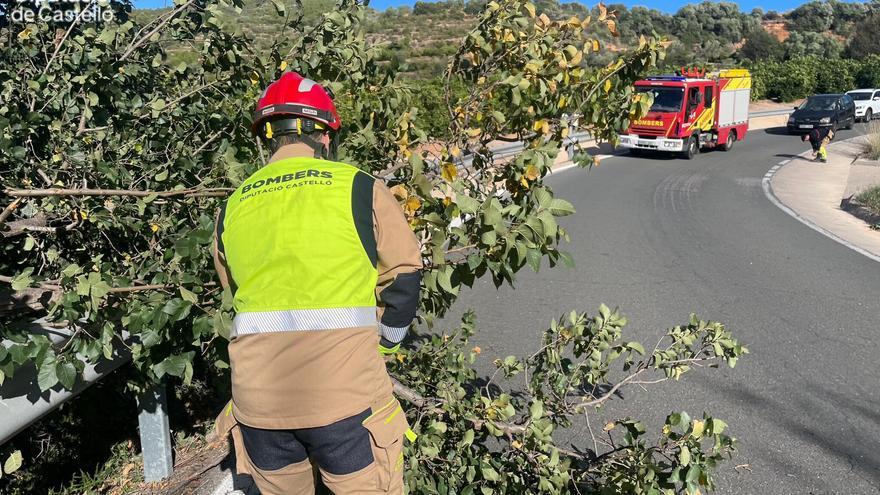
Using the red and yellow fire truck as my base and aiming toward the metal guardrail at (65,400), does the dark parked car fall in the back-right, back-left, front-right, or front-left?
back-left

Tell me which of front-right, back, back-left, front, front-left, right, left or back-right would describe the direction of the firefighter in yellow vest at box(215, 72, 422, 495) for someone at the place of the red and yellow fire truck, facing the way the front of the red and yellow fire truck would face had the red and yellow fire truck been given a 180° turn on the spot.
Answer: back-right

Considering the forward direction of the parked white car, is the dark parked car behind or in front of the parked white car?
in front

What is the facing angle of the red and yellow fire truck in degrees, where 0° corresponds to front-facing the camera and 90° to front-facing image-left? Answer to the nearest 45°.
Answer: approximately 45°

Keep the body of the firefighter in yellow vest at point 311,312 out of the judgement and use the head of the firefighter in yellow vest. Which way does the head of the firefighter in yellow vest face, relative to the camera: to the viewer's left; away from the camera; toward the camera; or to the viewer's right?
away from the camera

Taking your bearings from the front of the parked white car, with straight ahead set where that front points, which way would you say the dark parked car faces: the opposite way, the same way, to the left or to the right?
the same way

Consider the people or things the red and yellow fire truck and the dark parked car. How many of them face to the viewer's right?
0

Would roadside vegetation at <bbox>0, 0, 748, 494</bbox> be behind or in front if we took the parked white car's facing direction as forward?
in front

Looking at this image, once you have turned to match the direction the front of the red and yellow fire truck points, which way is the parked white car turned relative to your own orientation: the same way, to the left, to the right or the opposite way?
the same way

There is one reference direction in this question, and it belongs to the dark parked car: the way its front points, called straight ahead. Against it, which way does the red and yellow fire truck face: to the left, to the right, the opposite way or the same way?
the same way

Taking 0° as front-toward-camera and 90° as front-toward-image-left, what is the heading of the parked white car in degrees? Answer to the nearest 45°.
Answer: approximately 45°

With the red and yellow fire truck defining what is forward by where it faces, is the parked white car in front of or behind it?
behind

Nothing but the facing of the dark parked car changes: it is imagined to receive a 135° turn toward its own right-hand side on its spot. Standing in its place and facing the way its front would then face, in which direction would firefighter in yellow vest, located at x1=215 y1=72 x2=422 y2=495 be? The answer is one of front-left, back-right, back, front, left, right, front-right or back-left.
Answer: back
